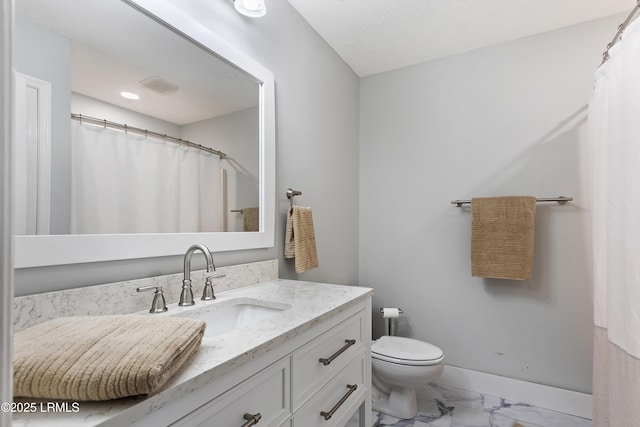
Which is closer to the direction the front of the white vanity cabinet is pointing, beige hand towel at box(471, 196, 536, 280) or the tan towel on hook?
the beige hand towel

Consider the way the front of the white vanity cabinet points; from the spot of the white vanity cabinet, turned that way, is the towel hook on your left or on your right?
on your left

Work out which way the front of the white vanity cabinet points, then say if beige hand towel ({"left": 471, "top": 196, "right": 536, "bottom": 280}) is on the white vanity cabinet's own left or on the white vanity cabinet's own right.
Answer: on the white vanity cabinet's own left

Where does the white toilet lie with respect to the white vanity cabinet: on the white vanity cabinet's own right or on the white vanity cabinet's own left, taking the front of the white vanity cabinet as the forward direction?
on the white vanity cabinet's own left

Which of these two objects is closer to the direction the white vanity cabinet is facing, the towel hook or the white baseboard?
the white baseboard

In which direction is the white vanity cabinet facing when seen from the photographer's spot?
facing the viewer and to the right of the viewer

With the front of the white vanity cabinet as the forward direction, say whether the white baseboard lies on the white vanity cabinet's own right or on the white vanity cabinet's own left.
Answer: on the white vanity cabinet's own left

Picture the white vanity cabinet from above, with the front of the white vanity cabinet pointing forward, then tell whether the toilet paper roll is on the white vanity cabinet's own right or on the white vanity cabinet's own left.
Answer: on the white vanity cabinet's own left

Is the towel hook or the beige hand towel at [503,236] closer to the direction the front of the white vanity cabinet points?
the beige hand towel

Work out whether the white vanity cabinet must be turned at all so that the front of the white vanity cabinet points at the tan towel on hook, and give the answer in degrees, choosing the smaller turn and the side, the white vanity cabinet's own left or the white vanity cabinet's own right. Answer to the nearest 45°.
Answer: approximately 135° to the white vanity cabinet's own left
